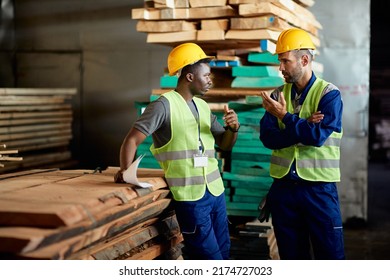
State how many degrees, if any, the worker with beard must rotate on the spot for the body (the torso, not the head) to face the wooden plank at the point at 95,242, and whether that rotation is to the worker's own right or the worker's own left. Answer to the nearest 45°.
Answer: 0° — they already face it

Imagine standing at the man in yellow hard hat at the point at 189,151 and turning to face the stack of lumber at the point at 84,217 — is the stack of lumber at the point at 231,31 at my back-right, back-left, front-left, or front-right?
back-right

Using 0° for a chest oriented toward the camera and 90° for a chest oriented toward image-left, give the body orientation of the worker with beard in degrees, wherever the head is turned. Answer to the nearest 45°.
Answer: approximately 45°

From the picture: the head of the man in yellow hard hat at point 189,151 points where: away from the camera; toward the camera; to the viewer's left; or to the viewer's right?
to the viewer's right

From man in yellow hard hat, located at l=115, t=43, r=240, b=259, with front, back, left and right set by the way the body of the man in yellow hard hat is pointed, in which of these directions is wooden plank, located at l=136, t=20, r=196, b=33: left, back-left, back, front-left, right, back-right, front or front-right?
back-left

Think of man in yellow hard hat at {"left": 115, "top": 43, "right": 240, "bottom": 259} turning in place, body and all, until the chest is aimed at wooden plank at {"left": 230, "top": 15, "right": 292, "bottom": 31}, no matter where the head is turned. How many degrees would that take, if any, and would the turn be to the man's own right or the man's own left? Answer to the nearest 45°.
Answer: approximately 90° to the man's own left

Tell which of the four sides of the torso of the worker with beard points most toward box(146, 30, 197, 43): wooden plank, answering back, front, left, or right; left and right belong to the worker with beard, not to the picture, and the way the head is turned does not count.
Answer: right

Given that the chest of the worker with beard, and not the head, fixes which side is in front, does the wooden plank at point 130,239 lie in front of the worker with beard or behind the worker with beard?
in front

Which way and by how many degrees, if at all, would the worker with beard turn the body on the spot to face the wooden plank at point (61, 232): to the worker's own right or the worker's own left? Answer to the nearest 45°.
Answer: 0° — they already face it

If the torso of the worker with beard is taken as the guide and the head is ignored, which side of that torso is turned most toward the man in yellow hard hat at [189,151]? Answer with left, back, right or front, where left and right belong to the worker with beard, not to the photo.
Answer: front

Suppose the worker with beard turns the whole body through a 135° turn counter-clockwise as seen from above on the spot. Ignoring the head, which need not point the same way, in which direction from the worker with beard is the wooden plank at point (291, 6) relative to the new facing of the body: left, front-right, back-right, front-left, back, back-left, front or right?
left

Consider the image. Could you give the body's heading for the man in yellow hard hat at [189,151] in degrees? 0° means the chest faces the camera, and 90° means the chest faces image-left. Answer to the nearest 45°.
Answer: approximately 315°

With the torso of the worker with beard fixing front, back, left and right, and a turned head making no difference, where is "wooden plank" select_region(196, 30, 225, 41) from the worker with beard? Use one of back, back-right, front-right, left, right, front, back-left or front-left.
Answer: right
